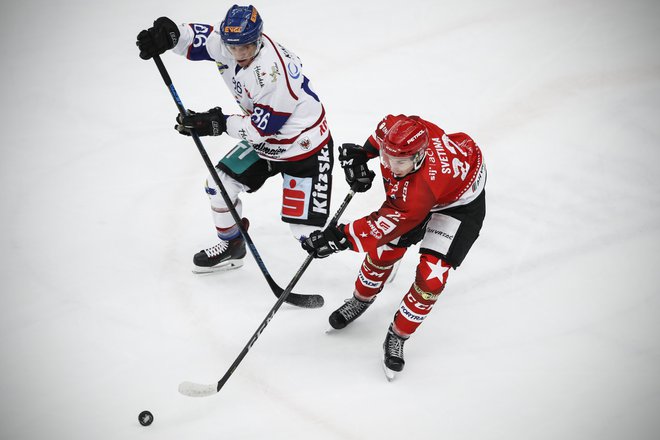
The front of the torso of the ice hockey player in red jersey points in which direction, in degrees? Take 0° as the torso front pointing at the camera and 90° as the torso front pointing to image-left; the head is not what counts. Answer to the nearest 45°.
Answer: approximately 45°
